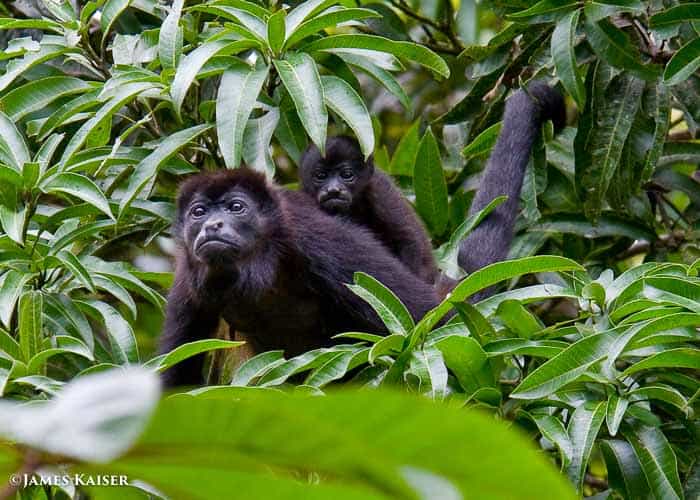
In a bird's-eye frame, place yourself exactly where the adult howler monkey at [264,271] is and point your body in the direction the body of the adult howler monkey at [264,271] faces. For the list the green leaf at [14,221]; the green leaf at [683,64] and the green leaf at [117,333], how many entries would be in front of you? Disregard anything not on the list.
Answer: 2

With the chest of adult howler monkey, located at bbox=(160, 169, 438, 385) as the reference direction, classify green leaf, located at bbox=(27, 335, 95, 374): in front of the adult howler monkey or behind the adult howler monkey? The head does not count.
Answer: in front

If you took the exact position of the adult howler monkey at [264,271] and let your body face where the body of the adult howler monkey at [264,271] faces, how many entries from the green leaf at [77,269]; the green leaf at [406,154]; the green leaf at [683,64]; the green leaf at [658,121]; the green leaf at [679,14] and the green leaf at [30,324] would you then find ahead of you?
2

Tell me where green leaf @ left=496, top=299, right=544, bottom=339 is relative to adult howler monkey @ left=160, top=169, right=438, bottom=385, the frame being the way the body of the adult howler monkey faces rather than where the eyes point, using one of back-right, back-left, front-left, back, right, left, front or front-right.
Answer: left

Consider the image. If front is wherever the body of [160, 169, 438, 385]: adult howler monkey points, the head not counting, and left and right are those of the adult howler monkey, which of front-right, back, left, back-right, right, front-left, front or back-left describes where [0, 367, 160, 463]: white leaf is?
front-left

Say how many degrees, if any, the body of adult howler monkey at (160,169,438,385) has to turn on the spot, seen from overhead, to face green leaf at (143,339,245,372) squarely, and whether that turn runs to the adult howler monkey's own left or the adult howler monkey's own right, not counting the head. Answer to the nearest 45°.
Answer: approximately 45° to the adult howler monkey's own left

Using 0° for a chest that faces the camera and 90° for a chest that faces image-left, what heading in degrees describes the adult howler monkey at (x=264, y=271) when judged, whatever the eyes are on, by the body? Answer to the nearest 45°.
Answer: approximately 45°

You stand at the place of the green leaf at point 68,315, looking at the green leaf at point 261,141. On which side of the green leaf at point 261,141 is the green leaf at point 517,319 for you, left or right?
right

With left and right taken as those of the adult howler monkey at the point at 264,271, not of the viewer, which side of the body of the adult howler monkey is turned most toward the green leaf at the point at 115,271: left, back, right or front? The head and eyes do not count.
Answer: front

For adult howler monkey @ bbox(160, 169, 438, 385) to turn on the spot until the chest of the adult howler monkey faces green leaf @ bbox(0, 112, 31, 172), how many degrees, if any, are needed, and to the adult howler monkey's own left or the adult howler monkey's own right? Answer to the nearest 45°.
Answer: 0° — it already faces it

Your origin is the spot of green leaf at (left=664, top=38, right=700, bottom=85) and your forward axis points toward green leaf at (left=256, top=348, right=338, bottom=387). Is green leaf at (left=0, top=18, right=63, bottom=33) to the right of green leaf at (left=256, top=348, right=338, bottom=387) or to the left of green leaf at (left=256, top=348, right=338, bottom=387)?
right

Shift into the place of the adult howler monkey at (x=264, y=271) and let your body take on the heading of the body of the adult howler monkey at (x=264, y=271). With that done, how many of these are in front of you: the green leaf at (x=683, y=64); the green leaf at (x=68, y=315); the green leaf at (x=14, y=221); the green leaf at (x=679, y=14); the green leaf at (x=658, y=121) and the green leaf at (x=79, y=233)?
3
